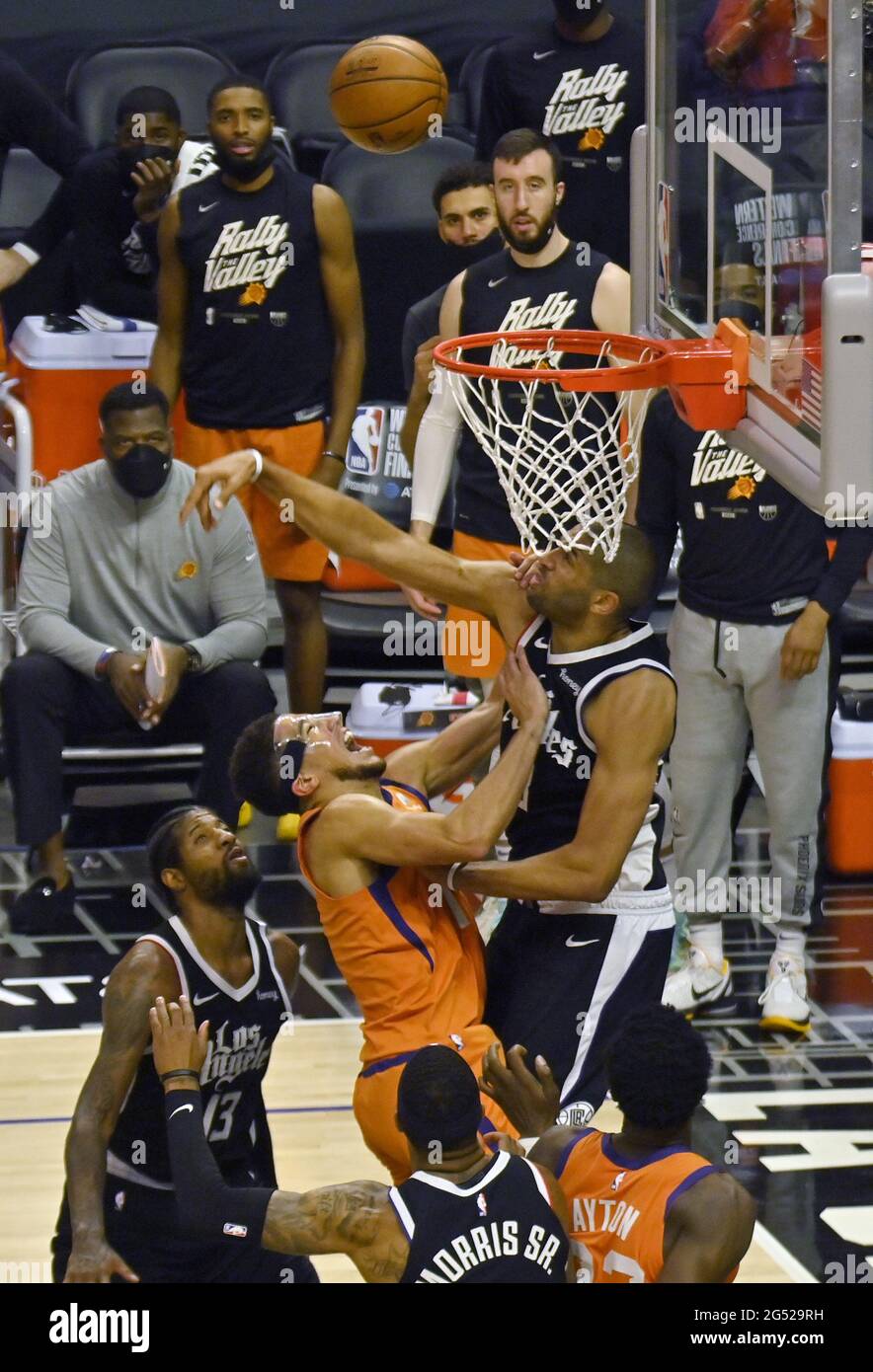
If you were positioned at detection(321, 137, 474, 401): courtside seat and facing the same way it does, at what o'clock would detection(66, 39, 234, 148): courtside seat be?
detection(66, 39, 234, 148): courtside seat is roughly at 4 o'clock from detection(321, 137, 474, 401): courtside seat.

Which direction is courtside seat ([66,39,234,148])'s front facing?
toward the camera

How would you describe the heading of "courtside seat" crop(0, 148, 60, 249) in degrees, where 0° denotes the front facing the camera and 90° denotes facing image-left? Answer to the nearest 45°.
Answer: approximately 0°

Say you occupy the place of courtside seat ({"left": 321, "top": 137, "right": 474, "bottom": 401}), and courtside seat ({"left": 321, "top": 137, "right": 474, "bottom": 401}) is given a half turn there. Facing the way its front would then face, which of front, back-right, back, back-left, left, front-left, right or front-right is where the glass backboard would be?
back

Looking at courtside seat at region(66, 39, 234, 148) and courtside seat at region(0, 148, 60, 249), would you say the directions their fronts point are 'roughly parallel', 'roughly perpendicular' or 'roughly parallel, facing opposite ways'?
roughly parallel

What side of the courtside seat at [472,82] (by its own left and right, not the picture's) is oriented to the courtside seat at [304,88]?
right

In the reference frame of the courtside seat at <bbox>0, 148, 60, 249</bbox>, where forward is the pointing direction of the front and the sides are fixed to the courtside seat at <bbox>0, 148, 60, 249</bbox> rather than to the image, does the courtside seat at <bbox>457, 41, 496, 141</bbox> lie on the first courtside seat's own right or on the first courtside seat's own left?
on the first courtside seat's own left

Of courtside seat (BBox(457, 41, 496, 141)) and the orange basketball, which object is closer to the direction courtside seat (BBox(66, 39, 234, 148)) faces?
the orange basketball

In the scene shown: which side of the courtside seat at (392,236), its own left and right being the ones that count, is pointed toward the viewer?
front

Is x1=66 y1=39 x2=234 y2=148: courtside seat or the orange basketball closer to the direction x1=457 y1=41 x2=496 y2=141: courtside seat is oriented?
the orange basketball

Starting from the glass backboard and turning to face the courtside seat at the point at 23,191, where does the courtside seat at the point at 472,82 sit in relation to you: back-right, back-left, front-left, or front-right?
front-right
